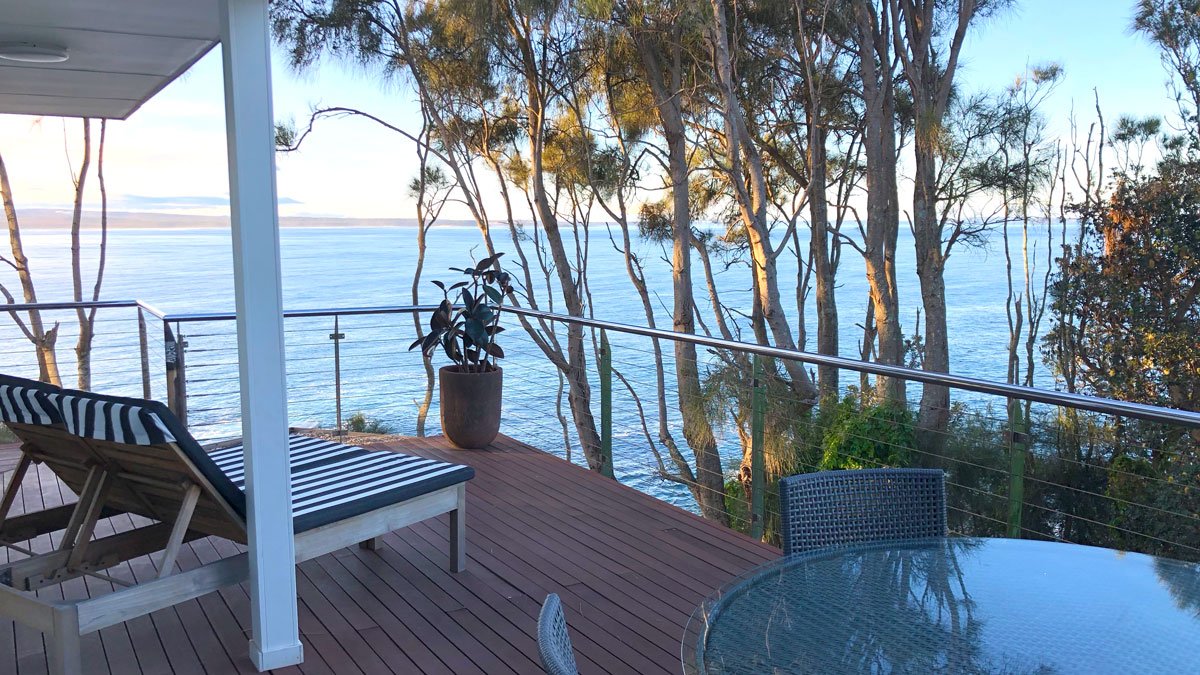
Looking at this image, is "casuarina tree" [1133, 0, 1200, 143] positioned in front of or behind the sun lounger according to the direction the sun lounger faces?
in front

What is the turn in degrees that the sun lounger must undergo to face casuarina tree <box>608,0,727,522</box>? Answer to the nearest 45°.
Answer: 0° — it already faces it

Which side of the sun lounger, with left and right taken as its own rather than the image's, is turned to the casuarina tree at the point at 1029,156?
front

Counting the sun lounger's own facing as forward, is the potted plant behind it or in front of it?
in front

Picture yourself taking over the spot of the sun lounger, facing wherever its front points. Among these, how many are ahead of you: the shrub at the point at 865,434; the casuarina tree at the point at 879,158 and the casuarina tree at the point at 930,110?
3

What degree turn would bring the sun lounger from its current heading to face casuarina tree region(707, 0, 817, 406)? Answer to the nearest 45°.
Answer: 0° — it already faces it

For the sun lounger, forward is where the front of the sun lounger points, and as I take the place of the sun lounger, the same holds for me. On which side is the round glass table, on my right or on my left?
on my right

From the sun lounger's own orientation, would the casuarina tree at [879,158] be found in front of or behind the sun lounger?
in front

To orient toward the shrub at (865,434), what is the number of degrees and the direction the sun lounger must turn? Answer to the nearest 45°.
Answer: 0° — it already faces it

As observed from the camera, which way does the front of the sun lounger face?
facing away from the viewer and to the right of the viewer

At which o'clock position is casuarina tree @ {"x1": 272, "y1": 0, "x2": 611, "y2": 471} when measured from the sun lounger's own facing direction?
The casuarina tree is roughly at 11 o'clock from the sun lounger.
